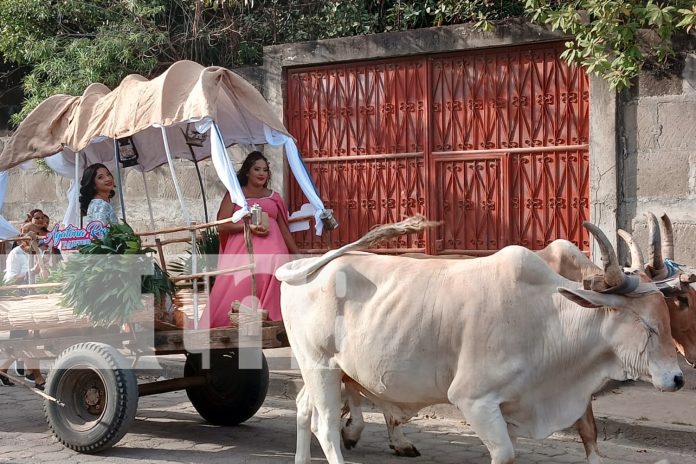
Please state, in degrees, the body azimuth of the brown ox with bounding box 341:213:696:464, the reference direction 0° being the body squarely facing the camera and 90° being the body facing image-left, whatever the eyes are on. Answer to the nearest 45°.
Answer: approximately 270°

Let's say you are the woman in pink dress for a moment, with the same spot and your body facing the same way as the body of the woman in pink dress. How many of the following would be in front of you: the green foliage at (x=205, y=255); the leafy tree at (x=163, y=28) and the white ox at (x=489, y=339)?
1

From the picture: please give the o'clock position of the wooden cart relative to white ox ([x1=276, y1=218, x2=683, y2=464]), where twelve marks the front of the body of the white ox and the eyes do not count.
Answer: The wooden cart is roughly at 7 o'clock from the white ox.

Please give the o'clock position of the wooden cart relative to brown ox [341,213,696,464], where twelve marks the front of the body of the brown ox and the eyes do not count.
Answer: The wooden cart is roughly at 6 o'clock from the brown ox.

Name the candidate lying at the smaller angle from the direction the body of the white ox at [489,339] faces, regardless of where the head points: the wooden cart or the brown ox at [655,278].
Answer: the brown ox

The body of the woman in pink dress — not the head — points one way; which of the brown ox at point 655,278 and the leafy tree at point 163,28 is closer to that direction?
the brown ox

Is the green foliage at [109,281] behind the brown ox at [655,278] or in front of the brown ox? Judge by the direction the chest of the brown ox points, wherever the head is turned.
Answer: behind

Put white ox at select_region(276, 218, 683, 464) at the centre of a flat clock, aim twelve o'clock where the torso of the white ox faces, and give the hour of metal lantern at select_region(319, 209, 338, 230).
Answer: The metal lantern is roughly at 8 o'clock from the white ox.

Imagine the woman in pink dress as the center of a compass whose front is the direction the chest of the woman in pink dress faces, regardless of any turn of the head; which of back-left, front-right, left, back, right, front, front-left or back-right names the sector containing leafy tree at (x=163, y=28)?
back-left

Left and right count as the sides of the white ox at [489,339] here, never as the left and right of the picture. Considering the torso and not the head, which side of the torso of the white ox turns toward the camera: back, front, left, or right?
right

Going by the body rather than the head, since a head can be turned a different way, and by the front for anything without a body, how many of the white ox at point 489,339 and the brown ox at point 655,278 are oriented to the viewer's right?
2
